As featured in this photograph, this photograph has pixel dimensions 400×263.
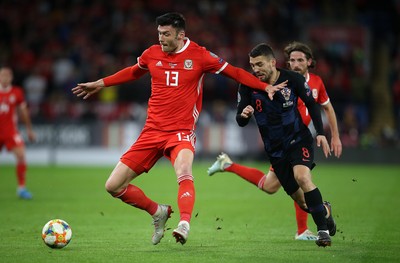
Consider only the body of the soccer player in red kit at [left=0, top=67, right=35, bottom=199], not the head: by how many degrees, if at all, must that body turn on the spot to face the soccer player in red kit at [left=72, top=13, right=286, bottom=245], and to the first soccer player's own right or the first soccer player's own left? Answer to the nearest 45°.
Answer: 0° — they already face them

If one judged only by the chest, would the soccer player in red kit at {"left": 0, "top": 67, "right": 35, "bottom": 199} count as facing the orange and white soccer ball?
yes

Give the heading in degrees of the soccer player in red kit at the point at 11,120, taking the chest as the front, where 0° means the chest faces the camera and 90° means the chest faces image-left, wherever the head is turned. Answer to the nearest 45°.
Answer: approximately 0°
